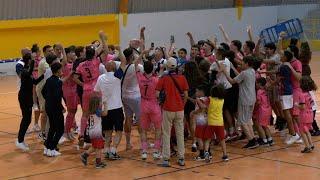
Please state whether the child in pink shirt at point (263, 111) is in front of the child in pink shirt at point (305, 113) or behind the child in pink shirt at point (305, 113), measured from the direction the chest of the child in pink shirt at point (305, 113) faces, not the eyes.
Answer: in front

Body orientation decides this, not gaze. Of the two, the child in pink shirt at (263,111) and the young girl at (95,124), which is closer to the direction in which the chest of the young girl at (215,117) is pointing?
the child in pink shirt

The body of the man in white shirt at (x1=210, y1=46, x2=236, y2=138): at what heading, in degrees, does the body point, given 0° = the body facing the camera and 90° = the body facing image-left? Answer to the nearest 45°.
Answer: approximately 45°

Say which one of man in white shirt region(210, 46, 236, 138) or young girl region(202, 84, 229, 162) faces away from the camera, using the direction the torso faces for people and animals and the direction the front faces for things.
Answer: the young girl

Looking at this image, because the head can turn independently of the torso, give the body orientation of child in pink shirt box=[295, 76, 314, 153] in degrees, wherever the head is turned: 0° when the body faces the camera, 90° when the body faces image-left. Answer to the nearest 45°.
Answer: approximately 135°

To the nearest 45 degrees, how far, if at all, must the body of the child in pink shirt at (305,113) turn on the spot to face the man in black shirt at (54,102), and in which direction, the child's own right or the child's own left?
approximately 45° to the child's own left

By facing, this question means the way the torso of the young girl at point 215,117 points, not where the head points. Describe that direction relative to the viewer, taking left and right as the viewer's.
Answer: facing away from the viewer

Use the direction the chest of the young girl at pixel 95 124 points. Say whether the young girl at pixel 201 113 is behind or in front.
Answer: in front

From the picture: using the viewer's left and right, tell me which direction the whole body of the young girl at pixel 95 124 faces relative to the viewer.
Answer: facing away from the viewer and to the right of the viewer

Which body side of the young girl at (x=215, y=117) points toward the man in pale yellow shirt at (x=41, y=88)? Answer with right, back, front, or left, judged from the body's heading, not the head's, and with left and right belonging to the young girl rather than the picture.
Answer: left

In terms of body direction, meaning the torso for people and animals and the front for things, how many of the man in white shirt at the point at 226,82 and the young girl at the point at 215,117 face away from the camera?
1

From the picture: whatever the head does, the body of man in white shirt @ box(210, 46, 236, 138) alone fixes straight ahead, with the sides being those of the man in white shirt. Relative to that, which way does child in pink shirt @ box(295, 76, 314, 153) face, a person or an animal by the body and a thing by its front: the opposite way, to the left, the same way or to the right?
to the right

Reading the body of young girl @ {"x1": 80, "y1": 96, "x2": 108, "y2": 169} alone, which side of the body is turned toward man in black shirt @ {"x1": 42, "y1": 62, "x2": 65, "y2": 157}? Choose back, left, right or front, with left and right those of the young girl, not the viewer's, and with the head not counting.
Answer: left

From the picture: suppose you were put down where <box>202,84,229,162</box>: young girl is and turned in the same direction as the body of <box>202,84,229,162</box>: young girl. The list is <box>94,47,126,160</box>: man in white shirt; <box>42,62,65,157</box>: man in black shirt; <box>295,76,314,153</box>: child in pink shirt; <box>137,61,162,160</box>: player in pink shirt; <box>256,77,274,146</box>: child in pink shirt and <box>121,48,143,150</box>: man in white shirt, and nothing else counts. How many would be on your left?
4
